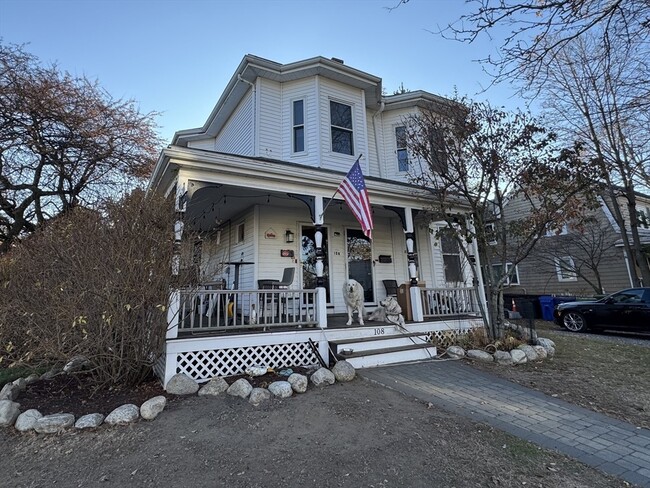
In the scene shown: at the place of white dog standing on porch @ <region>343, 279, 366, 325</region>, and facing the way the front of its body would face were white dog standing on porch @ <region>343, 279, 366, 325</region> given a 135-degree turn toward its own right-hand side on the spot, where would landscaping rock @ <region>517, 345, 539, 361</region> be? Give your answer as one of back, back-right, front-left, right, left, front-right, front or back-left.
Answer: back-right

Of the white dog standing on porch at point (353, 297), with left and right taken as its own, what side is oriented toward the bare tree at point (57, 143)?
right

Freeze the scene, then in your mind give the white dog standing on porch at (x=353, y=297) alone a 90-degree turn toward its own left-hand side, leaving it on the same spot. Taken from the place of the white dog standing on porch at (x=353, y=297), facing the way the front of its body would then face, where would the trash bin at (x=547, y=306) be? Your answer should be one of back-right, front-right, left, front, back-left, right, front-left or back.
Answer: front-left

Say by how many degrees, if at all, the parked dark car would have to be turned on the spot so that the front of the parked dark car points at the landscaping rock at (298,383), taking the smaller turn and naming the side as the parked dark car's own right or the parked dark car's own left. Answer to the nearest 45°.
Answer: approximately 90° to the parked dark car's own left

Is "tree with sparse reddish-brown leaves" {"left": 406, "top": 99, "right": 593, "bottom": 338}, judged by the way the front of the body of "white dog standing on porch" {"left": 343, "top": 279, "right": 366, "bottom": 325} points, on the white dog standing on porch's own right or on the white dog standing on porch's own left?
on the white dog standing on porch's own left

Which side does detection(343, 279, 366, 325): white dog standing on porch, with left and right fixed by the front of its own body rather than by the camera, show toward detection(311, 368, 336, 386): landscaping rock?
front

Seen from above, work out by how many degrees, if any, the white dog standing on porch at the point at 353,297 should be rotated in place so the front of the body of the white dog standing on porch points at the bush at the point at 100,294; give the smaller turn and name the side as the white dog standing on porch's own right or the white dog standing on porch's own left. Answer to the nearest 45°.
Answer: approximately 45° to the white dog standing on porch's own right

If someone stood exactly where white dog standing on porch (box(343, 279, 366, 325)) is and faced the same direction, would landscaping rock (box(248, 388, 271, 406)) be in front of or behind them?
in front

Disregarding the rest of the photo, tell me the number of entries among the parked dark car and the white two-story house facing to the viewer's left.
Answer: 1

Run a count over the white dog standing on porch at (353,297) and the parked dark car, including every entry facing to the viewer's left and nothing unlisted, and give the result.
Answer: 1

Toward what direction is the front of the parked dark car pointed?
to the viewer's left
